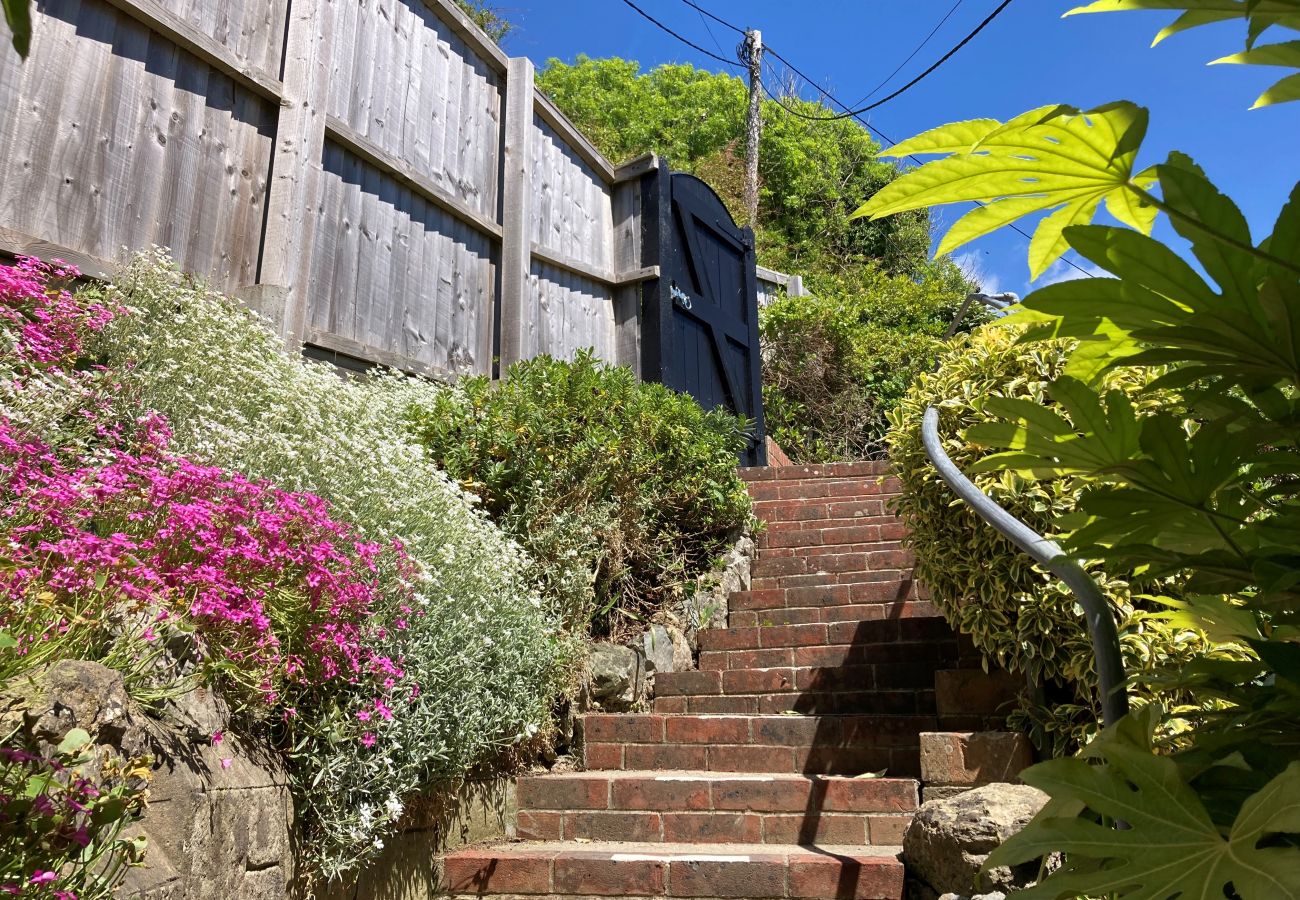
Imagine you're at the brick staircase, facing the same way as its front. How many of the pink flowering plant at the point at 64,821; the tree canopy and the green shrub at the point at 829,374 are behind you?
2

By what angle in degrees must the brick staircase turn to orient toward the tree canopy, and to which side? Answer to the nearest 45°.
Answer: approximately 180°

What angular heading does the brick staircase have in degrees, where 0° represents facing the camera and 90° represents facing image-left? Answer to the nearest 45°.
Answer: approximately 0°

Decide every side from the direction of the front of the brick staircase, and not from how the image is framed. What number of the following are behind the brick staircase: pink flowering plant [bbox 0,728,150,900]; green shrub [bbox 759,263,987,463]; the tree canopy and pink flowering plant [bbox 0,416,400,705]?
2

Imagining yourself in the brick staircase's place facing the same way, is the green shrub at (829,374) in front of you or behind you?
behind

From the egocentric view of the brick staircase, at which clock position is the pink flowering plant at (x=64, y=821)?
The pink flowering plant is roughly at 1 o'clock from the brick staircase.
